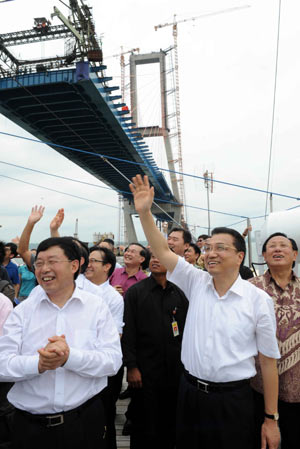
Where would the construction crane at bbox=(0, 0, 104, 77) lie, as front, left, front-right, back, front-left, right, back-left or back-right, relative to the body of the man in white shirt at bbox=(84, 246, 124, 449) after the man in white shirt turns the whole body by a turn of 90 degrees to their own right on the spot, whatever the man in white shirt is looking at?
front-right

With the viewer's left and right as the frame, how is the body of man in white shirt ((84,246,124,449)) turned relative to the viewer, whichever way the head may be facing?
facing the viewer and to the left of the viewer

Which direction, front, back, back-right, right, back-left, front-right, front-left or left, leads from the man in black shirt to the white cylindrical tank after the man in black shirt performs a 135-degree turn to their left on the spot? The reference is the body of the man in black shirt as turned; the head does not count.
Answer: front

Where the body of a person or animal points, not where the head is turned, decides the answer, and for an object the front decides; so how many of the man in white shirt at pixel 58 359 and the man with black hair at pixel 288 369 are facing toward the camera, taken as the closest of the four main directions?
2

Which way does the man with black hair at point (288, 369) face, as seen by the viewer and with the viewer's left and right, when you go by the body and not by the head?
facing the viewer

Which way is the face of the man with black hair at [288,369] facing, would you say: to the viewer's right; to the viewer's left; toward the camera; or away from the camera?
toward the camera

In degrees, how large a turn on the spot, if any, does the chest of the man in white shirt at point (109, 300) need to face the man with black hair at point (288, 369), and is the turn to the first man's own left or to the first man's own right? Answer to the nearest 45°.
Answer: approximately 90° to the first man's own left

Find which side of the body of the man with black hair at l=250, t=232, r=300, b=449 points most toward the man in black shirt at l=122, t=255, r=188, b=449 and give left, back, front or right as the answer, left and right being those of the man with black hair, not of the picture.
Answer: right

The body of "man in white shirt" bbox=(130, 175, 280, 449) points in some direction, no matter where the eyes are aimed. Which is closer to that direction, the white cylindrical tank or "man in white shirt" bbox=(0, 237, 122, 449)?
the man in white shirt

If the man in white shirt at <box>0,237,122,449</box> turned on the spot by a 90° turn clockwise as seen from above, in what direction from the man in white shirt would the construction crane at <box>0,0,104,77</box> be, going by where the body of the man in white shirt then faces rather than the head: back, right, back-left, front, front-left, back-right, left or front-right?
right

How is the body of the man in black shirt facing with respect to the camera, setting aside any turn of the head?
toward the camera

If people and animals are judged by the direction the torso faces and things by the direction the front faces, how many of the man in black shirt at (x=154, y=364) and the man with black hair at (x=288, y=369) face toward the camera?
2

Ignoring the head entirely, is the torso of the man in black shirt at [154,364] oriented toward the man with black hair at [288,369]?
no

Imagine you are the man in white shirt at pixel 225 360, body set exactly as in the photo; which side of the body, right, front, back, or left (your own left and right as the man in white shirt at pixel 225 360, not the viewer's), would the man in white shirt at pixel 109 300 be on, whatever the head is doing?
right
